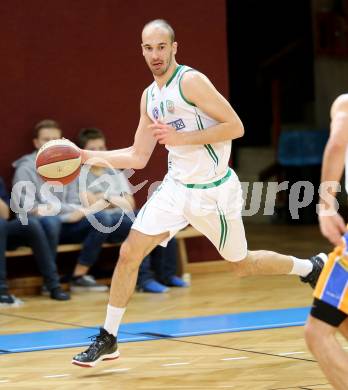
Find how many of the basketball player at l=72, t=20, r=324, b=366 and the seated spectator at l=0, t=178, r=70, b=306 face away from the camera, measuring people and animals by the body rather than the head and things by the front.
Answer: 0

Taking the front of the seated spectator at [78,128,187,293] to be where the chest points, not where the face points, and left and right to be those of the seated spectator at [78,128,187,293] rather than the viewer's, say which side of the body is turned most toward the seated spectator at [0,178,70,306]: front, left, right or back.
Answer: right

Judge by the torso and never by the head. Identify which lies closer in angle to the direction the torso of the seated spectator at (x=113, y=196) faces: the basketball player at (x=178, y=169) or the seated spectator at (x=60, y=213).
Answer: the basketball player

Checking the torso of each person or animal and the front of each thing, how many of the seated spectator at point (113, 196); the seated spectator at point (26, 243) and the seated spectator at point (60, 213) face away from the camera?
0

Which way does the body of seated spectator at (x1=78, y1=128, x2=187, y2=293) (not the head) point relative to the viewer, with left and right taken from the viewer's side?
facing the viewer and to the right of the viewer

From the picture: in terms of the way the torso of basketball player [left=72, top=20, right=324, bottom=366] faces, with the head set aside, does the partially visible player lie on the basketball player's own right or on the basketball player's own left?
on the basketball player's own left

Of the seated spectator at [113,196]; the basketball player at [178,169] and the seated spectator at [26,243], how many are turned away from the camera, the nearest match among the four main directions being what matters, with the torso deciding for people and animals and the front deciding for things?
0

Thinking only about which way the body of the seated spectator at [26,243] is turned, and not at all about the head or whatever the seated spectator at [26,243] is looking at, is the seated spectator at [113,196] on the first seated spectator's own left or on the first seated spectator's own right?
on the first seated spectator's own left

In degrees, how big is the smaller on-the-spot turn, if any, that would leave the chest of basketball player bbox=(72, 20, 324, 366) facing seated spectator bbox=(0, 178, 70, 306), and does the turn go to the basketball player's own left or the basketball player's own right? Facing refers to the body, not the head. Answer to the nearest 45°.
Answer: approximately 90° to the basketball player's own right

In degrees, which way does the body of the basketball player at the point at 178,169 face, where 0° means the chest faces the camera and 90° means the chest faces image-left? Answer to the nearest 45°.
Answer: approximately 45°
